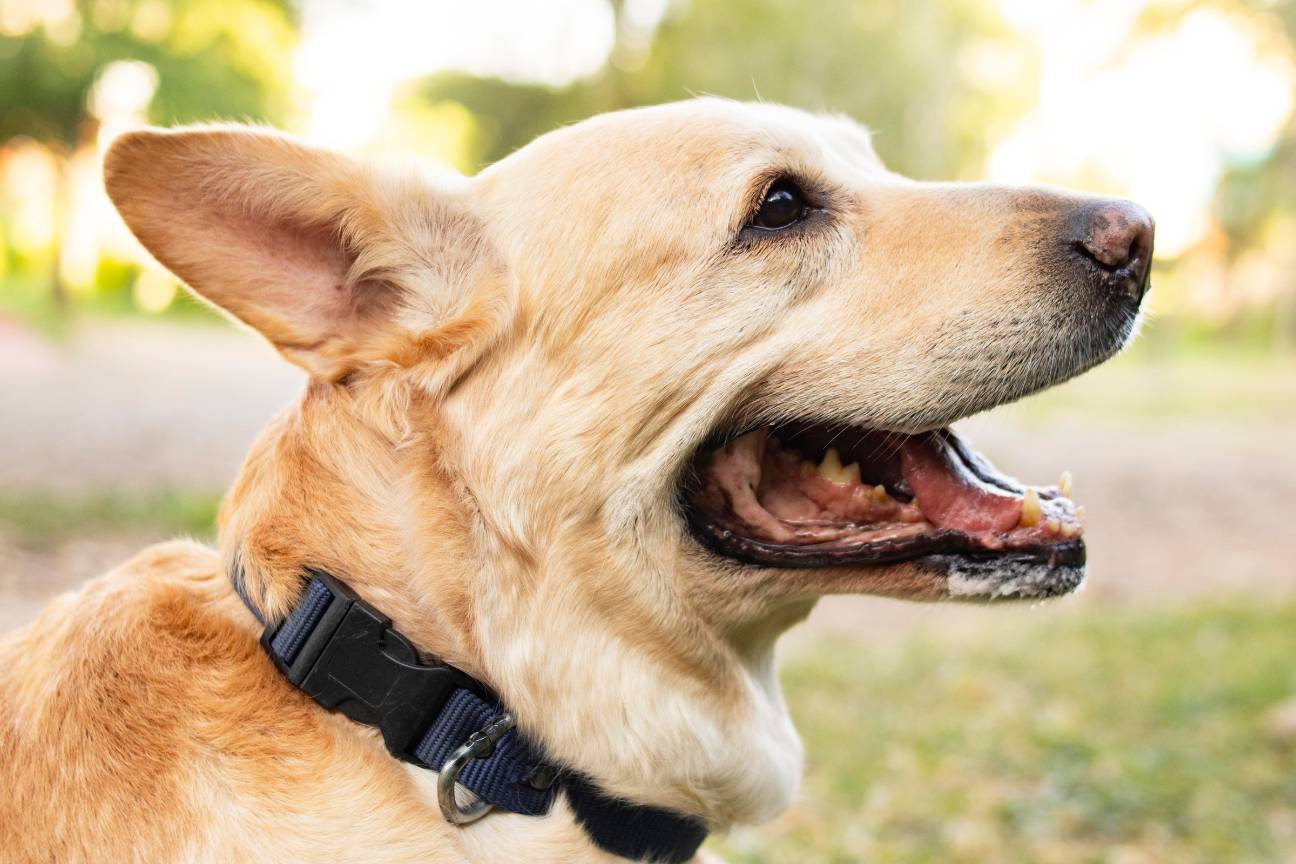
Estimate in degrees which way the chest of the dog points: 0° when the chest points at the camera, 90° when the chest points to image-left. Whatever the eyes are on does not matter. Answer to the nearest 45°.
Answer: approximately 270°
